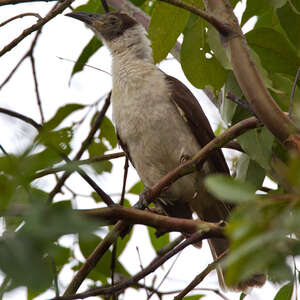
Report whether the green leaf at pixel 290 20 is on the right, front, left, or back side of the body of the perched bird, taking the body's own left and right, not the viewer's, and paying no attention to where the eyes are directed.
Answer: left

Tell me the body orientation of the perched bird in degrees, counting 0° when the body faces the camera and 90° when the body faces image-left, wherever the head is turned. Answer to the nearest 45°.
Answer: approximately 45°

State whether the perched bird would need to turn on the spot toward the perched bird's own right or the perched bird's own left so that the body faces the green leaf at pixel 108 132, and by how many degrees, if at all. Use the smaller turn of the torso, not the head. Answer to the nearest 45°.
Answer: approximately 90° to the perched bird's own right

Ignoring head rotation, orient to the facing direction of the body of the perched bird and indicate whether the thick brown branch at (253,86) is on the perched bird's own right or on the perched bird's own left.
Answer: on the perched bird's own left
